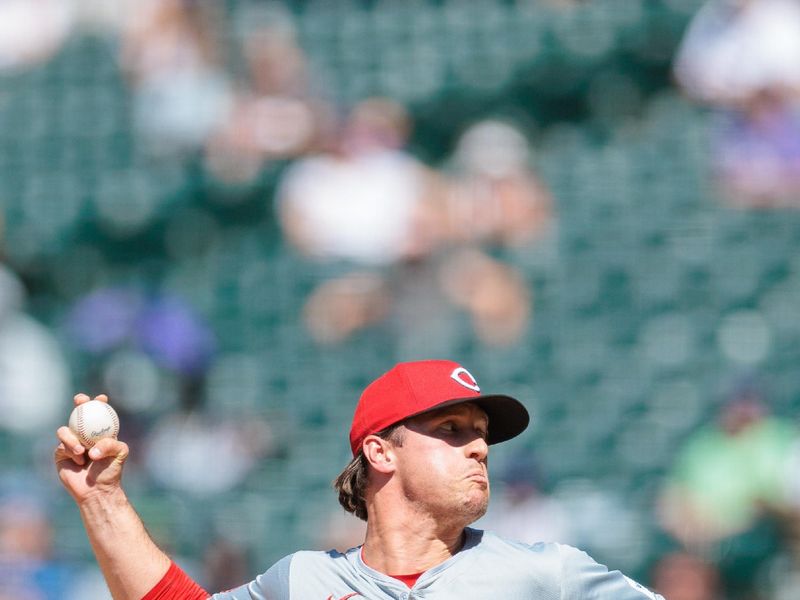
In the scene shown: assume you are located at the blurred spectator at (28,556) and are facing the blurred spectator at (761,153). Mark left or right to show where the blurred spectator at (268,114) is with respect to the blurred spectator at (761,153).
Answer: left

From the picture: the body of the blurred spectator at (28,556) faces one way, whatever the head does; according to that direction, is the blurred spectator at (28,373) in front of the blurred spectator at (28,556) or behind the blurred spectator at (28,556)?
behind

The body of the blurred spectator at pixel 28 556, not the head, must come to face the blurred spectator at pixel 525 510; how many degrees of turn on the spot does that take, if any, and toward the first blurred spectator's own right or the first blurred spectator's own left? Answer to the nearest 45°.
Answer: approximately 90° to the first blurred spectator's own left

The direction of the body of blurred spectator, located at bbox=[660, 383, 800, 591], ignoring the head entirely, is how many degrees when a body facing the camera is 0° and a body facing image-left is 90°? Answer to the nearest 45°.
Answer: approximately 0°

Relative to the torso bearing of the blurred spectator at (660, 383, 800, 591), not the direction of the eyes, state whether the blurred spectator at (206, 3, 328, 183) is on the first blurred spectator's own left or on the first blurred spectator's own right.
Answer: on the first blurred spectator's own right

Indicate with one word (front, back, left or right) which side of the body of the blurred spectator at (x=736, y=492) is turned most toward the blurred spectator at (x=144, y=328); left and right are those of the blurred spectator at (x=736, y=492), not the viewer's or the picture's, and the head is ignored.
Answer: right

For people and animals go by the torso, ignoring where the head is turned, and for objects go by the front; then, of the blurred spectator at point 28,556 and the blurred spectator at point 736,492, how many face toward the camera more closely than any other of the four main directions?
2

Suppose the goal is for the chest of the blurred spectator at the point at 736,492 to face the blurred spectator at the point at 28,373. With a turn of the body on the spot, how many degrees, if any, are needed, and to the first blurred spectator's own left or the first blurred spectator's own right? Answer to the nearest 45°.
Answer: approximately 90° to the first blurred spectator's own right
